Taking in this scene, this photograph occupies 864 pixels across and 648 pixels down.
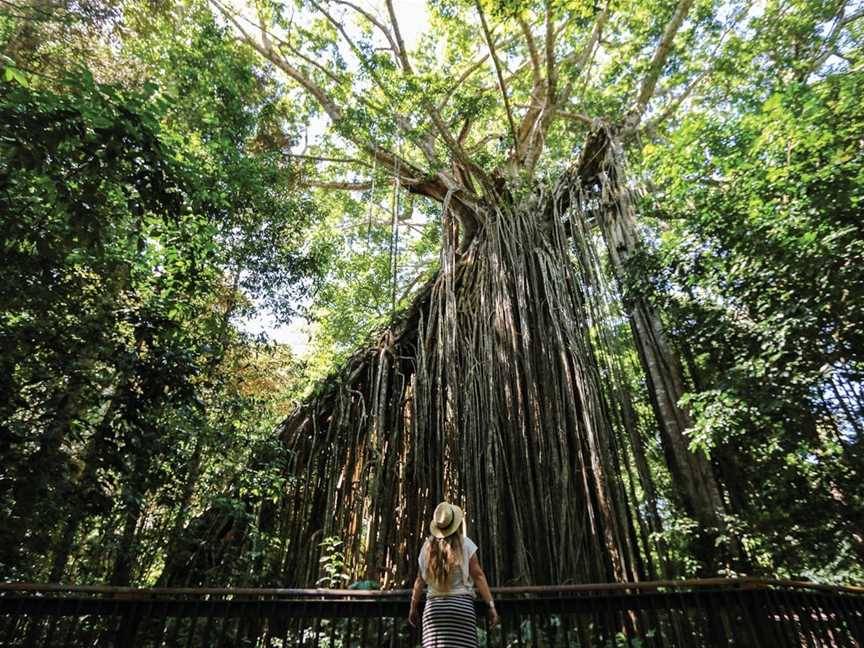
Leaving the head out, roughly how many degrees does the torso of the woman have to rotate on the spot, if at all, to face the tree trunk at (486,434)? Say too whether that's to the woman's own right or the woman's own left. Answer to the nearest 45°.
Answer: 0° — they already face it

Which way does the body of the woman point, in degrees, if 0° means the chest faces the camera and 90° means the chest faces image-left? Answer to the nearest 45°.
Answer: approximately 180°

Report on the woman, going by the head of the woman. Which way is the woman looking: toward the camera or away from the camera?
away from the camera
